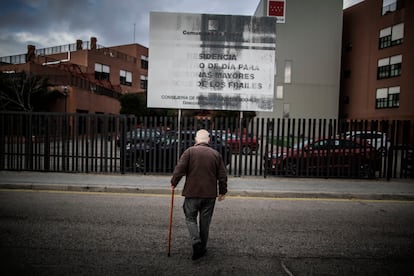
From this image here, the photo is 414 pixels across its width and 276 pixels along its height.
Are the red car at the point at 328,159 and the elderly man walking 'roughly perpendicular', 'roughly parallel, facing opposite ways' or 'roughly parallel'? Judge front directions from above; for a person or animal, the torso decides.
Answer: roughly perpendicular

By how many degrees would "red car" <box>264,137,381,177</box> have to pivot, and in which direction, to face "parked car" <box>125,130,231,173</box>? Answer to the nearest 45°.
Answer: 0° — it already faces it

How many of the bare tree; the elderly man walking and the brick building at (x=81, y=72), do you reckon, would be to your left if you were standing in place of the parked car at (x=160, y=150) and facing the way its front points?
1

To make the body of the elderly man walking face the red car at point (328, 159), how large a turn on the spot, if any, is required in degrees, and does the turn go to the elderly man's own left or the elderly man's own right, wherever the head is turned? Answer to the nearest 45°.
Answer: approximately 45° to the elderly man's own right

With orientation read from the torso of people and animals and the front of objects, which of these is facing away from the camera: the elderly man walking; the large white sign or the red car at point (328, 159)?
the elderly man walking

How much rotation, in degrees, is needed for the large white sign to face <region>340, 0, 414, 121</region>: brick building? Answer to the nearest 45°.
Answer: approximately 135° to its left

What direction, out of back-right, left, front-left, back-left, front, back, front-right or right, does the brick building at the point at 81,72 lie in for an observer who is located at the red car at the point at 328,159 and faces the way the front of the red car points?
front-right

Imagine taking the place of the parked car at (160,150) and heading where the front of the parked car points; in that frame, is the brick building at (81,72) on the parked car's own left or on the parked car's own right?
on the parked car's own right

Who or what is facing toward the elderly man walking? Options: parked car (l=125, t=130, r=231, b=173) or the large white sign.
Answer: the large white sign

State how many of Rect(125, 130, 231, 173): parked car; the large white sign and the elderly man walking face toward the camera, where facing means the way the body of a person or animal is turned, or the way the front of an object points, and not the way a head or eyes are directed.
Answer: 1

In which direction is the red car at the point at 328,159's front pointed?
to the viewer's left

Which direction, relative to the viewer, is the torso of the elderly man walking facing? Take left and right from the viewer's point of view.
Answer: facing away from the viewer
